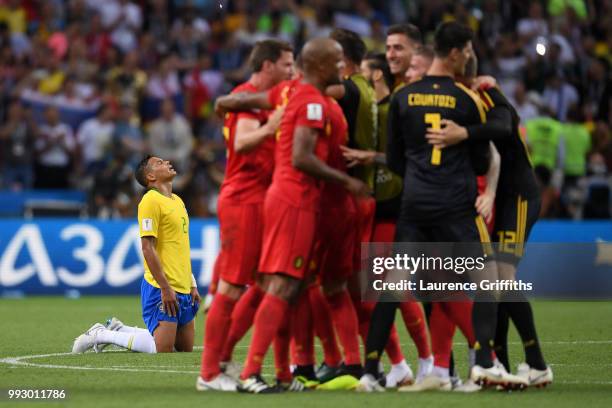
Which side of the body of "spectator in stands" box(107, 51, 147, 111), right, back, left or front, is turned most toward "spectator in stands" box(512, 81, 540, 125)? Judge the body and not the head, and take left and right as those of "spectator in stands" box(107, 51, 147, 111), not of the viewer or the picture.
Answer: left

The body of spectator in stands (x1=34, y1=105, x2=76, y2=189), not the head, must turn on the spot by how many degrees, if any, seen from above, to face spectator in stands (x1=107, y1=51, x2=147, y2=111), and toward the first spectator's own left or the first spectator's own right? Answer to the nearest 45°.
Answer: approximately 135° to the first spectator's own left

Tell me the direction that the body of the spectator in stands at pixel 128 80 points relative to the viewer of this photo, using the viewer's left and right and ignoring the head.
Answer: facing the viewer

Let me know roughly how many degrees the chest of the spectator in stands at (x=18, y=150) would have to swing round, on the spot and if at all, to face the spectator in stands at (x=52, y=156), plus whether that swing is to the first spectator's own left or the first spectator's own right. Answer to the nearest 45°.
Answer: approximately 90° to the first spectator's own left

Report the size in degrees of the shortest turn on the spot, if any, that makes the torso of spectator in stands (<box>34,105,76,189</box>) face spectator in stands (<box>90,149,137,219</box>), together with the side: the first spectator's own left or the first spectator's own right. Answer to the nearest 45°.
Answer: approximately 45° to the first spectator's own left

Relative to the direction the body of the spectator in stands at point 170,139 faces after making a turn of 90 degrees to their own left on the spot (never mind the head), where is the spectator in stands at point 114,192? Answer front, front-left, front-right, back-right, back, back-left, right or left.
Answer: back-right

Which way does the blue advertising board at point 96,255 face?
toward the camera

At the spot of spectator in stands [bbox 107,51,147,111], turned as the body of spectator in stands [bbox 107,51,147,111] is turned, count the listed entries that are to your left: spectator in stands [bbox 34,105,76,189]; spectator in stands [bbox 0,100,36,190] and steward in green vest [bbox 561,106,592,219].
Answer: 1

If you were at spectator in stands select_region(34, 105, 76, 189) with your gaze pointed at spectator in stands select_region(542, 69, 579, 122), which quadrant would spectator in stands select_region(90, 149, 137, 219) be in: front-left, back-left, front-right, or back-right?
front-right

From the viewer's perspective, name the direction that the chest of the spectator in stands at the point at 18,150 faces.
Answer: toward the camera

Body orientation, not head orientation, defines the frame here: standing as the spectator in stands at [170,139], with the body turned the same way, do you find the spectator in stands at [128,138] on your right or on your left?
on your right
